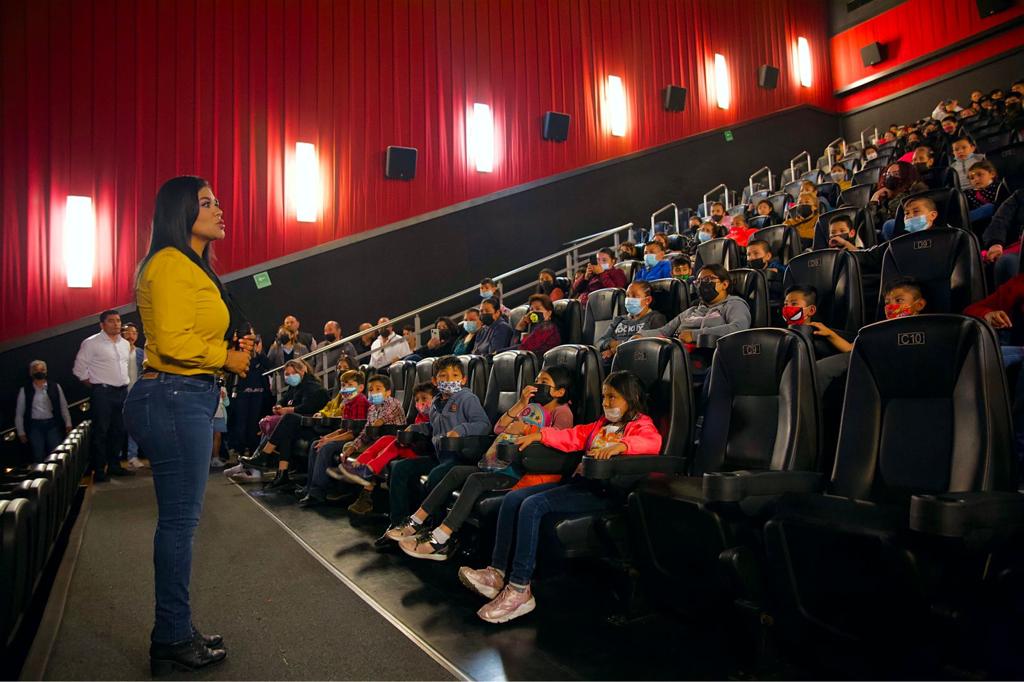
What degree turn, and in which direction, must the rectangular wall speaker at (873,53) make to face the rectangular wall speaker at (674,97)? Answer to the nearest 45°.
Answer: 0° — it already faces it

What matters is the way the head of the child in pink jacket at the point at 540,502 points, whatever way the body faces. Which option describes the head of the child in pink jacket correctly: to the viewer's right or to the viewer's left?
to the viewer's left

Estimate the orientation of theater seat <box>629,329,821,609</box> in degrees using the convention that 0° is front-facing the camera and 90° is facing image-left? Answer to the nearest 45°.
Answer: approximately 45°

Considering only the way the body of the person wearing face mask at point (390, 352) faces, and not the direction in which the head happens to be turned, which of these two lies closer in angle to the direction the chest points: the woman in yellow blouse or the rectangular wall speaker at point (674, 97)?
the woman in yellow blouse

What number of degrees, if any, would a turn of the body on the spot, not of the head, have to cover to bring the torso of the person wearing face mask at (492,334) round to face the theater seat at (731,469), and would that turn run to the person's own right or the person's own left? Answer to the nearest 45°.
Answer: approximately 45° to the person's own left

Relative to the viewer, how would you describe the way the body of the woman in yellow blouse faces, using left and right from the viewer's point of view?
facing to the right of the viewer

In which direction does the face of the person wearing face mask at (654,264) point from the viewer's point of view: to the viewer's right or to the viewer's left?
to the viewer's left

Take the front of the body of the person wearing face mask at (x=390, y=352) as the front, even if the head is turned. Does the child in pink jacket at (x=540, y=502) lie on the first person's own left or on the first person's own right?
on the first person's own left

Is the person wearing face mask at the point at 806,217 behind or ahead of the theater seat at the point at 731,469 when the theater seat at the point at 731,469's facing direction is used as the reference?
behind
